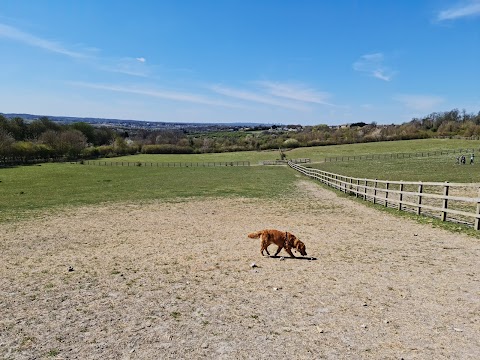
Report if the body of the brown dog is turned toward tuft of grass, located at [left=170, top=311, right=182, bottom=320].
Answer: no

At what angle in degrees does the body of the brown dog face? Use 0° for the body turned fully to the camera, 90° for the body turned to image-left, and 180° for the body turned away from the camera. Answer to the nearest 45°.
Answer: approximately 270°

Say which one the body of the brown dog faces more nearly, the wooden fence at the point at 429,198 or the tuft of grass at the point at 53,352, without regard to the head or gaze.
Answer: the wooden fence

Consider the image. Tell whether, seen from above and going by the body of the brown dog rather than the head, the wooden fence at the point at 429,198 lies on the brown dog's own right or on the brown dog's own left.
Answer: on the brown dog's own left

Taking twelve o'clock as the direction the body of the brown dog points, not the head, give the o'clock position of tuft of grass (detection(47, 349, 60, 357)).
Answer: The tuft of grass is roughly at 4 o'clock from the brown dog.
